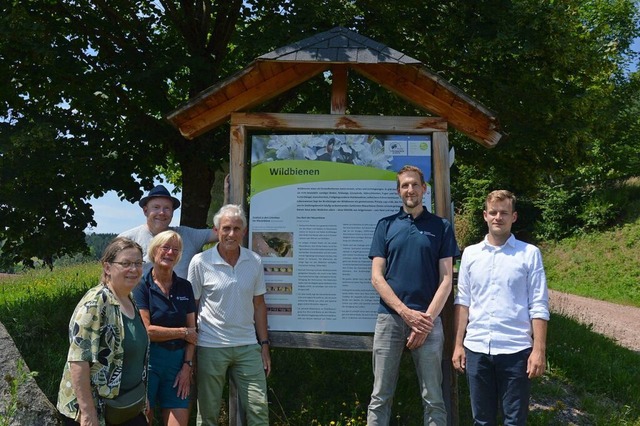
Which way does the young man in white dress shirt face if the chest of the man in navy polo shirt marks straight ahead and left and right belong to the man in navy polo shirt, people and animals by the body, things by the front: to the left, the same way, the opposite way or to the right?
the same way

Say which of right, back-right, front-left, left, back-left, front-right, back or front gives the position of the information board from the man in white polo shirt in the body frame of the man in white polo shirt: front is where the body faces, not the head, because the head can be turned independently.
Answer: back-left

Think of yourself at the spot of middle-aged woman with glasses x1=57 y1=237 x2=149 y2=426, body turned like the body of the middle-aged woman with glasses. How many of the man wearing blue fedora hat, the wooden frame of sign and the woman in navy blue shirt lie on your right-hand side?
0

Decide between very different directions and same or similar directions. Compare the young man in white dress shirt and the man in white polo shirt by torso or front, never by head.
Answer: same or similar directions

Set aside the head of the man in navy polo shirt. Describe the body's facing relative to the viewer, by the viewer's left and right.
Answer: facing the viewer

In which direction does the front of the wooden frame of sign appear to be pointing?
toward the camera

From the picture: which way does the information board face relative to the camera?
toward the camera

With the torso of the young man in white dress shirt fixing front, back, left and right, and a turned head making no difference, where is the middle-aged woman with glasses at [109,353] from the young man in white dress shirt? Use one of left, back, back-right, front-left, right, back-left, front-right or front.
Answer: front-right

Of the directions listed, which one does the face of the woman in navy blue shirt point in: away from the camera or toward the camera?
toward the camera

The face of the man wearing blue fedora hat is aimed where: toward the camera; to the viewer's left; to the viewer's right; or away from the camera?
toward the camera

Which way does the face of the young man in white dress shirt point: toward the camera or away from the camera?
toward the camera

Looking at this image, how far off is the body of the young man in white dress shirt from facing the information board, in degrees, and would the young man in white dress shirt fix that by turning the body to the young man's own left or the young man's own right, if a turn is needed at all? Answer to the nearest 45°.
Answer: approximately 135° to the young man's own right

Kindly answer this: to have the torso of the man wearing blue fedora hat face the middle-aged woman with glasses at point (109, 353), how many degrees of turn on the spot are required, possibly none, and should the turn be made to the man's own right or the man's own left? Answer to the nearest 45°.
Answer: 0° — they already face them

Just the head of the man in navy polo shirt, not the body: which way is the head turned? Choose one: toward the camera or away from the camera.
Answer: toward the camera

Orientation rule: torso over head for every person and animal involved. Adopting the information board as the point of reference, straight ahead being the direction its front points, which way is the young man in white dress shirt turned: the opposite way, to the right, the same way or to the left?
the same way

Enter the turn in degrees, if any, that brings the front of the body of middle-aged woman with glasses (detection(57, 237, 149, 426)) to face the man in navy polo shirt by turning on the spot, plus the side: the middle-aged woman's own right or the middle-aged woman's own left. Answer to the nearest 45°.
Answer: approximately 45° to the middle-aged woman's own left

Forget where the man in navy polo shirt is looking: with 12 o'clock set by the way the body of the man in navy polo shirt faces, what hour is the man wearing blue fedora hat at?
The man wearing blue fedora hat is roughly at 3 o'clock from the man in navy polo shirt.

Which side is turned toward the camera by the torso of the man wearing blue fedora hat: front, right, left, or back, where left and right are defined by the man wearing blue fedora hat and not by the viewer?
front

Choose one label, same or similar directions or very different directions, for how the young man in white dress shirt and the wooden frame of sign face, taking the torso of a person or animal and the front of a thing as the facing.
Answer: same or similar directions
